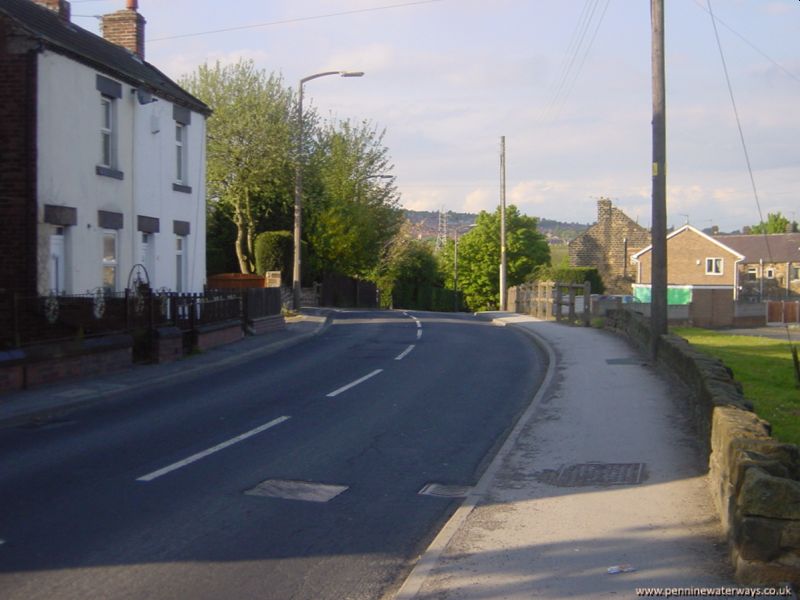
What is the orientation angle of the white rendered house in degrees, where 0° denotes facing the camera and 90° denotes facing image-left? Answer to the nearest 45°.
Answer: approximately 315°

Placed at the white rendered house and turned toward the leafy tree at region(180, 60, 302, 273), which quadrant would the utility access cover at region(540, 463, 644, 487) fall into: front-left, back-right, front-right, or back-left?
back-right

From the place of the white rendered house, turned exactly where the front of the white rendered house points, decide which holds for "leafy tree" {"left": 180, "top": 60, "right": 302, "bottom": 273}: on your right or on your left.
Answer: on your left

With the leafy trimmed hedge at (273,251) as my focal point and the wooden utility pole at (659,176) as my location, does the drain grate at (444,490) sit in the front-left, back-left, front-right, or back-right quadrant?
back-left

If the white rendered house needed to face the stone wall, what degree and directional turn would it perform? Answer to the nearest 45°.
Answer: approximately 45° to its right

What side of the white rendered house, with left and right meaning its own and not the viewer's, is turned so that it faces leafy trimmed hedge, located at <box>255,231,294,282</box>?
left

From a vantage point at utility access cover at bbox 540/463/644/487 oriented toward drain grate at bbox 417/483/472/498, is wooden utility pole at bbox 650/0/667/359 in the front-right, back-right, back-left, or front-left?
back-right

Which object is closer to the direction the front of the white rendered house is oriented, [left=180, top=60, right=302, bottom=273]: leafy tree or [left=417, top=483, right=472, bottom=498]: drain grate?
the drain grate

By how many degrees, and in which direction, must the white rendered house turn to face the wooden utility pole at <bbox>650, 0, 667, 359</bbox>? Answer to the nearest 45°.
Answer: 0° — it already faces it

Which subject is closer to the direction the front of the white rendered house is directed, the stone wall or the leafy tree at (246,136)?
the stone wall
